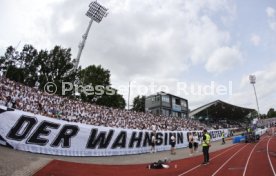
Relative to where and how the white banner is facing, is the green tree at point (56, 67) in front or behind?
behind

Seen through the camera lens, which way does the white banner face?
facing the viewer and to the right of the viewer
